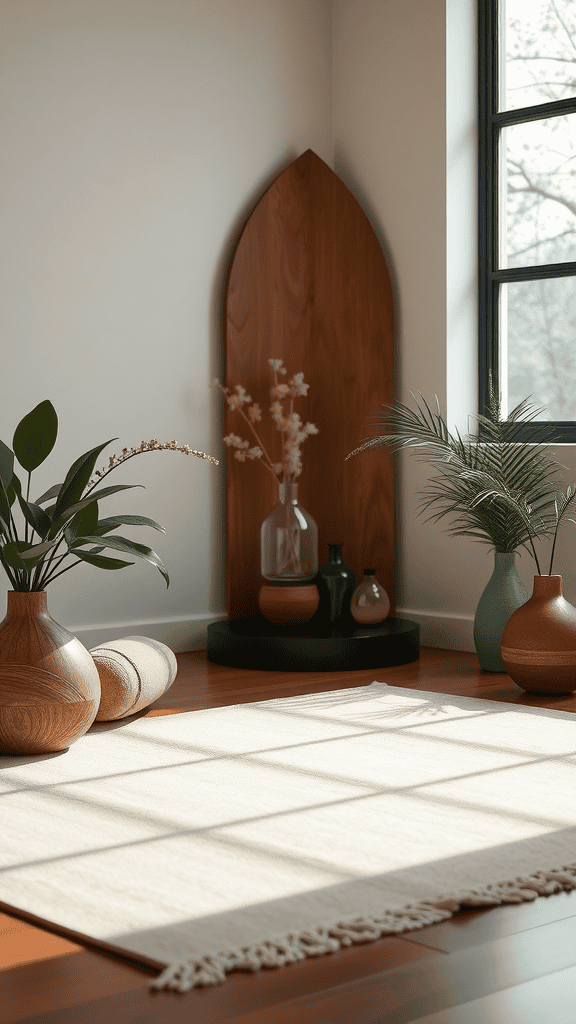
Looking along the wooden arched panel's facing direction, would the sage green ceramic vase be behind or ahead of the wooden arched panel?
ahead

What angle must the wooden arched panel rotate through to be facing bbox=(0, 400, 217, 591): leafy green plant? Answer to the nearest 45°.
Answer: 0° — it already faces it

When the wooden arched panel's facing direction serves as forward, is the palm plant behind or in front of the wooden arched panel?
in front

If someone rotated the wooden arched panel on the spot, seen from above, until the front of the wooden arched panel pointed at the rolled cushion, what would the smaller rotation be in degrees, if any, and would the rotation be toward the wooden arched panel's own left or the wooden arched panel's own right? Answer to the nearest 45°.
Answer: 0° — it already faces it

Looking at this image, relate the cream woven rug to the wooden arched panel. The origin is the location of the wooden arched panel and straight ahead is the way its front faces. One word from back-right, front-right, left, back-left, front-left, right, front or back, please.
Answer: front

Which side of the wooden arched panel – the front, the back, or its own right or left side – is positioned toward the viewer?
front

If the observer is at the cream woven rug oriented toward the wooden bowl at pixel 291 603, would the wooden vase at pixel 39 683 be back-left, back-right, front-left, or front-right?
front-left

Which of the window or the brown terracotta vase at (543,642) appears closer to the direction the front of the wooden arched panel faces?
the brown terracotta vase

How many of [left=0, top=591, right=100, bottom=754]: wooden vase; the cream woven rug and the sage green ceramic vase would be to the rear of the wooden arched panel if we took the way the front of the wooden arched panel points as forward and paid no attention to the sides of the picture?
0
